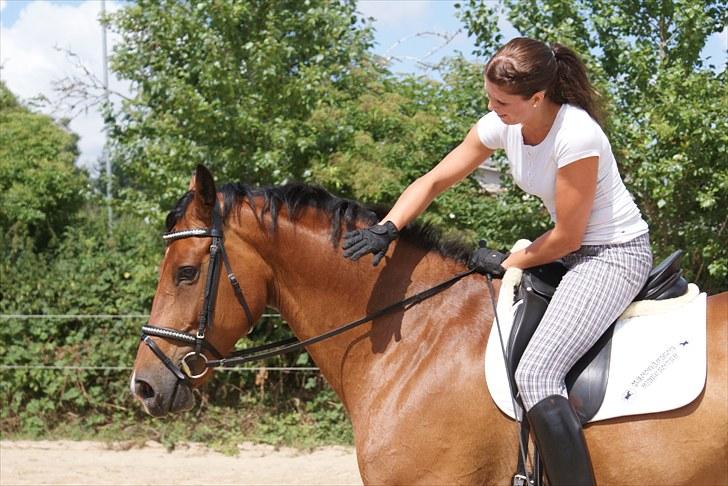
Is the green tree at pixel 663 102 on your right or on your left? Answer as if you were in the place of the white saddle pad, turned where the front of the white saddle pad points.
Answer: on your right

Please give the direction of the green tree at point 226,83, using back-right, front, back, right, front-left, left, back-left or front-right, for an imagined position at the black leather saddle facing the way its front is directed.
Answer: front-right

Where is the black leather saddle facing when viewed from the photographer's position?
facing to the left of the viewer

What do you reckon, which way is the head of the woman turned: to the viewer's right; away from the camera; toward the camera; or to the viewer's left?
to the viewer's left

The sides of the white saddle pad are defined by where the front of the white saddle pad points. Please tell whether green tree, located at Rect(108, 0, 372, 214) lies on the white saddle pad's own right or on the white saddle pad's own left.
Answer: on the white saddle pad's own right

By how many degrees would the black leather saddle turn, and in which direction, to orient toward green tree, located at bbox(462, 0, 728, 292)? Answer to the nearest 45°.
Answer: approximately 90° to its right

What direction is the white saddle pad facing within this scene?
to the viewer's left

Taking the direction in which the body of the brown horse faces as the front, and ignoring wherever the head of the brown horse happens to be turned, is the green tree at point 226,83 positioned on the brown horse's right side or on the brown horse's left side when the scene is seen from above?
on the brown horse's right side

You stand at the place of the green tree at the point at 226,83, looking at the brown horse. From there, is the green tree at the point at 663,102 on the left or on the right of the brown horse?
left

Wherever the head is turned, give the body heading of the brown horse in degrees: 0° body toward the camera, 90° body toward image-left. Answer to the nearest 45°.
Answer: approximately 90°
